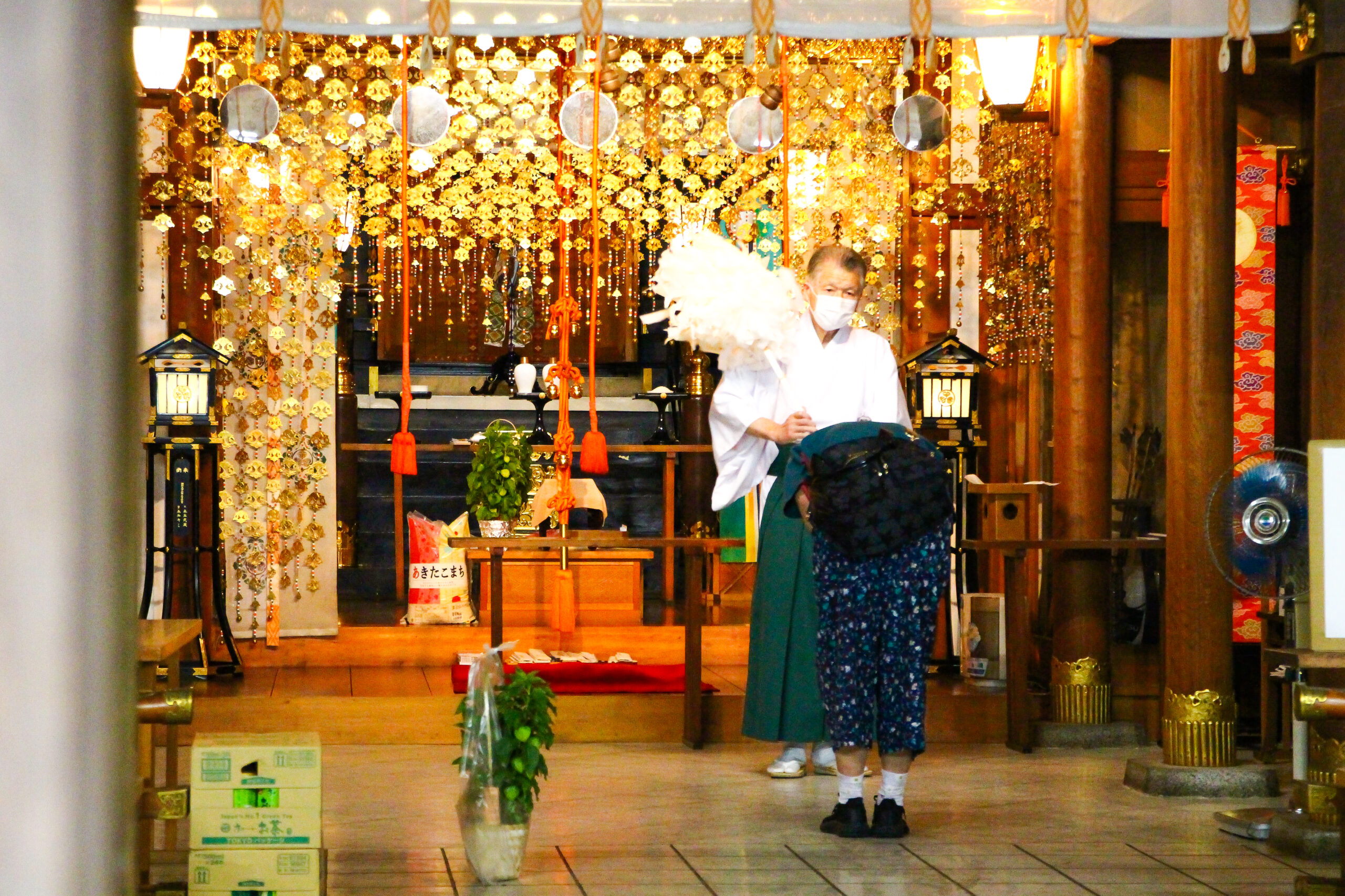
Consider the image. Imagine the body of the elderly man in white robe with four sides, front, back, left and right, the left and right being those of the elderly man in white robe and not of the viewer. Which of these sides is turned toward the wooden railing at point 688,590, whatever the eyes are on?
right

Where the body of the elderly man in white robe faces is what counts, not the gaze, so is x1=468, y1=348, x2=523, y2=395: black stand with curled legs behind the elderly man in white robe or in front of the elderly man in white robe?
behind

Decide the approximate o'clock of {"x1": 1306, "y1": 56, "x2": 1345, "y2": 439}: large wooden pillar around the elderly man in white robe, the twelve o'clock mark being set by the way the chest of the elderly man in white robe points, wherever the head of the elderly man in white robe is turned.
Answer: The large wooden pillar is roughly at 9 o'clock from the elderly man in white robe.

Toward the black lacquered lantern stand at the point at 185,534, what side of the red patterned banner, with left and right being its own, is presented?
right

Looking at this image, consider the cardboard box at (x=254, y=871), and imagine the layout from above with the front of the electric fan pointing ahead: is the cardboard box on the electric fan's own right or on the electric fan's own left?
on the electric fan's own right

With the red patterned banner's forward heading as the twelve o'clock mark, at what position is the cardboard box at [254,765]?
The cardboard box is roughly at 1 o'clock from the red patterned banner.

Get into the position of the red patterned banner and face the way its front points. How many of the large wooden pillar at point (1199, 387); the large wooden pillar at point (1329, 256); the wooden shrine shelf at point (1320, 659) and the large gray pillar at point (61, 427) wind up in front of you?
4

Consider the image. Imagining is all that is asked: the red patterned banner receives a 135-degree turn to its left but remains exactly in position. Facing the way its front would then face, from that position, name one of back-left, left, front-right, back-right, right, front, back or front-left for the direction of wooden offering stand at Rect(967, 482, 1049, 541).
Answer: back-left

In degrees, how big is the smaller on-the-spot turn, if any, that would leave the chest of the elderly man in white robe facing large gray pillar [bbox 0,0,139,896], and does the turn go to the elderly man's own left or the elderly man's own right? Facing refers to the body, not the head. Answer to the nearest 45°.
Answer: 0° — they already face it

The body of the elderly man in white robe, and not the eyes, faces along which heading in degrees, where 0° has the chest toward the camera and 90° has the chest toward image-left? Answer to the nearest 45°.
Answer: approximately 0°

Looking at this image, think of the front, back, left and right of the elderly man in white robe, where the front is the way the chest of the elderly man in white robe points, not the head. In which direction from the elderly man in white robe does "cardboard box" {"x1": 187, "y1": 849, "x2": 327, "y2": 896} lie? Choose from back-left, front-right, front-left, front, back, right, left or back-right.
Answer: front-right
